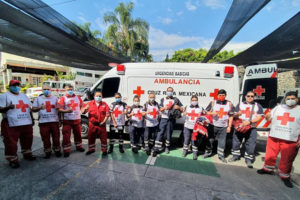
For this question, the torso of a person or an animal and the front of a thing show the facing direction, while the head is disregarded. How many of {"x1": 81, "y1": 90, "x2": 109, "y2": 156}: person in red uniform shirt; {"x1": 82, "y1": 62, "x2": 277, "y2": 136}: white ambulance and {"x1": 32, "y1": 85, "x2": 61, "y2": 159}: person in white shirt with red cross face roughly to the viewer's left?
1

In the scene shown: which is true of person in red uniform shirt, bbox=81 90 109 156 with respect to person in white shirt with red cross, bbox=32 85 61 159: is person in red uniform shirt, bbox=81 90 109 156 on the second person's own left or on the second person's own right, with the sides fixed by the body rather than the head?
on the second person's own left

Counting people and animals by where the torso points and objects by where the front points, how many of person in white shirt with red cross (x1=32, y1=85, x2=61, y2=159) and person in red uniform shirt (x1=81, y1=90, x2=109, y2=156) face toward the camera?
2

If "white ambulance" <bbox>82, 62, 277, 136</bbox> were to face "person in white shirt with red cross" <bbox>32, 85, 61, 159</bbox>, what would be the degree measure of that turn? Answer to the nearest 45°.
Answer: approximately 45° to its left

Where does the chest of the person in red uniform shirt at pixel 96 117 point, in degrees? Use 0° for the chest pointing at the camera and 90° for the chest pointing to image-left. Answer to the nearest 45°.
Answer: approximately 0°

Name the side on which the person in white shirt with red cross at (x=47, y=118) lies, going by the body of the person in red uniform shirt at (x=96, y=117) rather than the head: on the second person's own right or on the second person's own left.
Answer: on the second person's own right

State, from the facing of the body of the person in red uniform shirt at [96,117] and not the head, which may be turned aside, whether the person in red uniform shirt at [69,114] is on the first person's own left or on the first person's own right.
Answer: on the first person's own right

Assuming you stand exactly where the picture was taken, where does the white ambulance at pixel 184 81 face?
facing to the left of the viewer
